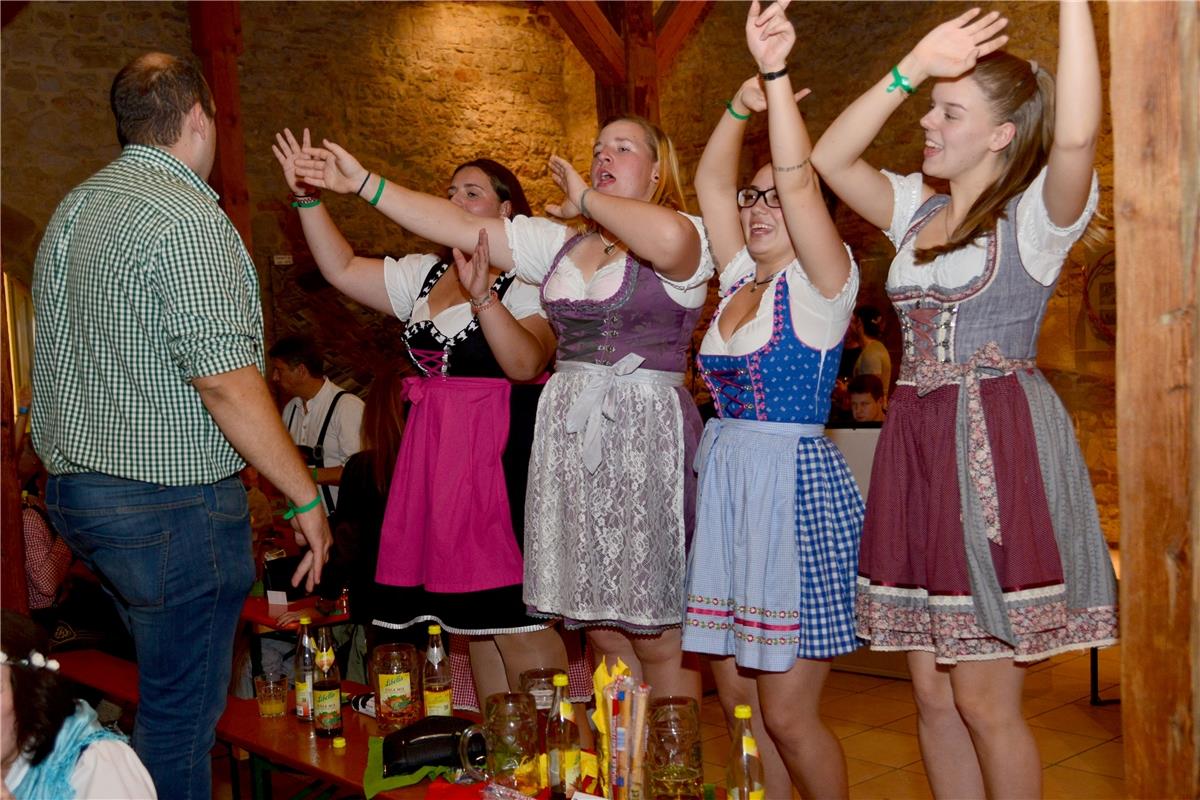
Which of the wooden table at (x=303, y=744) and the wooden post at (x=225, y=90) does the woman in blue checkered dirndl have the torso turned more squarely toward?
the wooden table

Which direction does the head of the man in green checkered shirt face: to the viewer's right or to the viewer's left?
to the viewer's right

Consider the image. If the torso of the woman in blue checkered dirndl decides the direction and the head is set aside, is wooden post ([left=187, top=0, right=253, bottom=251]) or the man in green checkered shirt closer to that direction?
the man in green checkered shirt

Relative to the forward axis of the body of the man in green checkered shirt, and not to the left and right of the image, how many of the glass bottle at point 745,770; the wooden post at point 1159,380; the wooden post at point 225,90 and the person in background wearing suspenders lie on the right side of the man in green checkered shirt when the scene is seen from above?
2

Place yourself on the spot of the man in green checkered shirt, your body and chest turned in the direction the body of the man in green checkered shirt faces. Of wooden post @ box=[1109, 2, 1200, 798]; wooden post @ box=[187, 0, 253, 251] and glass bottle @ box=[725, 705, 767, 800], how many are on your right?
2

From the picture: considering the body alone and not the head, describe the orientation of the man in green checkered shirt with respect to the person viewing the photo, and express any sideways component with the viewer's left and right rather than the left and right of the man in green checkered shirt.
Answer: facing away from the viewer and to the right of the viewer

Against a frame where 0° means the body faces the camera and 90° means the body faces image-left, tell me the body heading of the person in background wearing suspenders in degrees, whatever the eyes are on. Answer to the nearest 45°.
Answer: approximately 45°

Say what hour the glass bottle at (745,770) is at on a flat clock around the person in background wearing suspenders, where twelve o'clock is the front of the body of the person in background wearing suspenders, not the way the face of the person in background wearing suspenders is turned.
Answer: The glass bottle is roughly at 10 o'clock from the person in background wearing suspenders.
